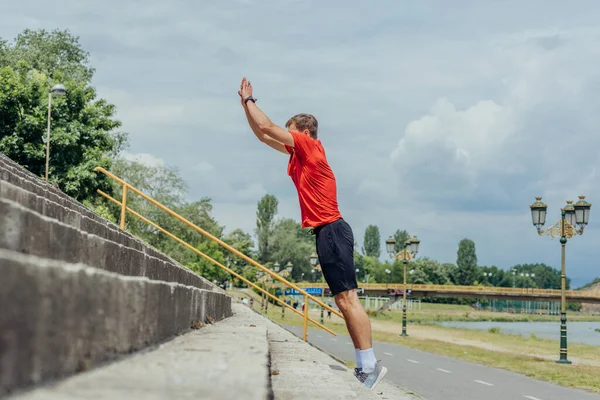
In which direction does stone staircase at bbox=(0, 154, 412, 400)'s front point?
to the viewer's right

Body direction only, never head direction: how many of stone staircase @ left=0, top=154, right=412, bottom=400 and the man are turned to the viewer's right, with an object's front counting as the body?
1

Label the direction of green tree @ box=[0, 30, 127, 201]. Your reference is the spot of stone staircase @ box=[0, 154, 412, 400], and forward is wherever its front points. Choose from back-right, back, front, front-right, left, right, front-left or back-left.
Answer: left

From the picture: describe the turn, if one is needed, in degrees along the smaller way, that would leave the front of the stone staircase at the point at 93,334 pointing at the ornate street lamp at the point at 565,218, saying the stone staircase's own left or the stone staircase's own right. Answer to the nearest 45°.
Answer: approximately 45° to the stone staircase's own left

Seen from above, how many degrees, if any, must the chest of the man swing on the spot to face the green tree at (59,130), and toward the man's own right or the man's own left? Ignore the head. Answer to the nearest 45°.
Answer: approximately 90° to the man's own right

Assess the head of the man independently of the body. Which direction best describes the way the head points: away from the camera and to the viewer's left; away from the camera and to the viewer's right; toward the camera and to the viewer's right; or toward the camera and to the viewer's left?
away from the camera and to the viewer's left

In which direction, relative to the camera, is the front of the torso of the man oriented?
to the viewer's left

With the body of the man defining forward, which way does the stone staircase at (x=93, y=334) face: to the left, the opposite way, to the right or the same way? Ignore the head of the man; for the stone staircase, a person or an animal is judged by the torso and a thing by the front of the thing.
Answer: the opposite way

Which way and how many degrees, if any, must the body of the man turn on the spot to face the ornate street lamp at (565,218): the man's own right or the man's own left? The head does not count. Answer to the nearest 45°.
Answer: approximately 90° to the man's own right
